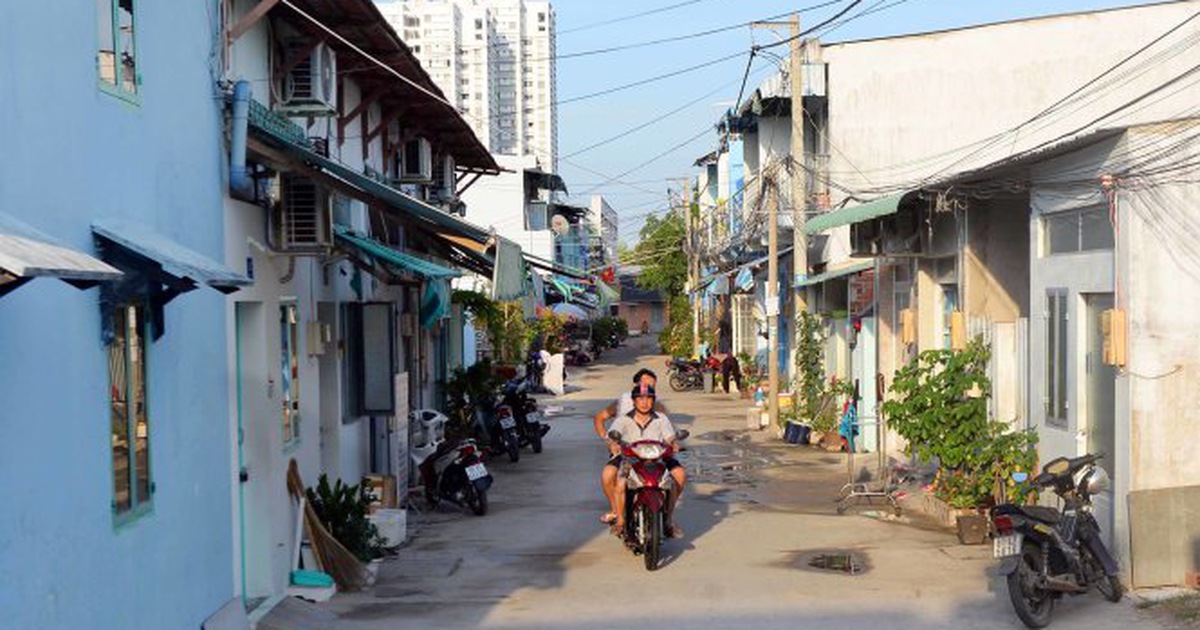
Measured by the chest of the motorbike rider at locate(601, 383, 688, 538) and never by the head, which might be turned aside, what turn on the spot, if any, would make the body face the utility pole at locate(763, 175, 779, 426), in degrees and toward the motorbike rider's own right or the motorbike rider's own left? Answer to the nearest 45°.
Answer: approximately 180°

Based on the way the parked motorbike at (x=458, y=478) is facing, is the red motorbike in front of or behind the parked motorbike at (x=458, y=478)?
behind

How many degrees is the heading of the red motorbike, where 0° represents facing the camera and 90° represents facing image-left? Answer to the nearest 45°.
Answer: approximately 0°

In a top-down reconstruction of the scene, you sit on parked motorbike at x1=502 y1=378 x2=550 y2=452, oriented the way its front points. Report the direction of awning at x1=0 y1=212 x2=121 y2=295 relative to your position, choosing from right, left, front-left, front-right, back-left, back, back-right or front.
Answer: back-left

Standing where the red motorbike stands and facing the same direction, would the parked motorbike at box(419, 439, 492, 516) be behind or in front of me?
behind

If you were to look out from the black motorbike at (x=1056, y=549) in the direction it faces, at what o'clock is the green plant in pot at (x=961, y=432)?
The green plant in pot is roughly at 10 o'clock from the black motorbike.

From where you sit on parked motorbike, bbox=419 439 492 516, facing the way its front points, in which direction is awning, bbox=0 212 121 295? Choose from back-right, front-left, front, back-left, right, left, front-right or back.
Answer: back-left

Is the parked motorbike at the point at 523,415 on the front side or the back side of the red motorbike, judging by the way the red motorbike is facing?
on the back side

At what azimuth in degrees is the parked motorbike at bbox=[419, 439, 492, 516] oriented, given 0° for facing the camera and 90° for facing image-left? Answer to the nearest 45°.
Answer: approximately 135°

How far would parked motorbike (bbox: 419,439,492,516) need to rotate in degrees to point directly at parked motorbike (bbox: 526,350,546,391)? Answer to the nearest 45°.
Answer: approximately 45° to its right
